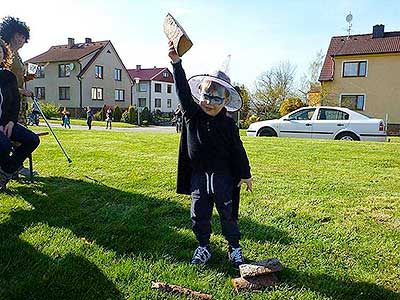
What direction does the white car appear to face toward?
to the viewer's left

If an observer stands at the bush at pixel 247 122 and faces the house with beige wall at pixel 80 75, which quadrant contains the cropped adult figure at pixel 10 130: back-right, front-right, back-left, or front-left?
back-left

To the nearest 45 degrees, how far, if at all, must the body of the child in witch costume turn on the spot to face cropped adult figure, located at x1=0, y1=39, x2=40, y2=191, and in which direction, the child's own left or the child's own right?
approximately 135° to the child's own right

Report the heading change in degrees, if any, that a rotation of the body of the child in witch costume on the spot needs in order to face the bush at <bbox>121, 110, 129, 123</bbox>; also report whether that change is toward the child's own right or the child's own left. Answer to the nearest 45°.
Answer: approximately 180°

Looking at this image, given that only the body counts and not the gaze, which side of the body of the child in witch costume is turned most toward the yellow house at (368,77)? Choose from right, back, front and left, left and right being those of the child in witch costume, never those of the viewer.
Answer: back

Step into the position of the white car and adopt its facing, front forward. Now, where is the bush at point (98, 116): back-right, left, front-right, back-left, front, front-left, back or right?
front-right

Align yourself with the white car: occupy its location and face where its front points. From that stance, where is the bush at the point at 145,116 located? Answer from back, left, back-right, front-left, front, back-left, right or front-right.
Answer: front-right

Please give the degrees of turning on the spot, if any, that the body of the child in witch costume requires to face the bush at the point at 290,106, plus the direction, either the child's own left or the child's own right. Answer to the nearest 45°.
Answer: approximately 180°

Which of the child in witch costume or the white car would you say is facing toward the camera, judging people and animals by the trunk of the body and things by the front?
the child in witch costume

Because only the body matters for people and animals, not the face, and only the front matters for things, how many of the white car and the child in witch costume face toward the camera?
1

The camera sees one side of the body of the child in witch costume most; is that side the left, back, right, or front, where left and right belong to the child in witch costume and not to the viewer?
front

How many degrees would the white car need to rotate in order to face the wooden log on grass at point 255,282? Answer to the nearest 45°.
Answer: approximately 90° to its left

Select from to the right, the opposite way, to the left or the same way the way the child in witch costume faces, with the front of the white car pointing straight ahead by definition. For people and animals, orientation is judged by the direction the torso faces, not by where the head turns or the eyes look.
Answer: to the left

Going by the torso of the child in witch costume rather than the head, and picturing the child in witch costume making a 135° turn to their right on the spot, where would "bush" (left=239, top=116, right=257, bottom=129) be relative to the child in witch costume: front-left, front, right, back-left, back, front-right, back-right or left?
front-right

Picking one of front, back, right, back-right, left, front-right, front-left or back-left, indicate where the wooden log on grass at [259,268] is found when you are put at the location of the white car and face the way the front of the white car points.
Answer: left
